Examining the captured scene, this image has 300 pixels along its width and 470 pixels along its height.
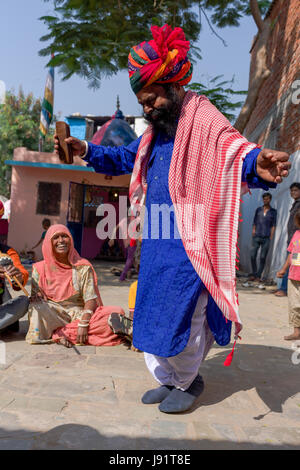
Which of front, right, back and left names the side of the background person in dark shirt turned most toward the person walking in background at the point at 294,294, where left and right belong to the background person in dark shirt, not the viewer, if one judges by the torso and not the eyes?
front

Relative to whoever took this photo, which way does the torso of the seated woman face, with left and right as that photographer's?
facing the viewer

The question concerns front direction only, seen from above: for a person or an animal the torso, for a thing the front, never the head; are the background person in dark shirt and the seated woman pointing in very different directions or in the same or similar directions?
same or similar directions

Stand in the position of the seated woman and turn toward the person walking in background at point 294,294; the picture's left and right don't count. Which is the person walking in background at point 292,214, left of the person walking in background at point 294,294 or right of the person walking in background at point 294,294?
left

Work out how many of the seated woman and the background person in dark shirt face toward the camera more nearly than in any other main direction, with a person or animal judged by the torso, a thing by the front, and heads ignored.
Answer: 2

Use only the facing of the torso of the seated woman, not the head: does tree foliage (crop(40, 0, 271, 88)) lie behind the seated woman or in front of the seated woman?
behind

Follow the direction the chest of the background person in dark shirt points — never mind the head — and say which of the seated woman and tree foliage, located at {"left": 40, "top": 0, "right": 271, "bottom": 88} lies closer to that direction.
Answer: the seated woman

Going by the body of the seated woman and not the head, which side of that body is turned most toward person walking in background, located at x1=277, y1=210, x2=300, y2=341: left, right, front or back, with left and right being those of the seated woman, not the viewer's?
left

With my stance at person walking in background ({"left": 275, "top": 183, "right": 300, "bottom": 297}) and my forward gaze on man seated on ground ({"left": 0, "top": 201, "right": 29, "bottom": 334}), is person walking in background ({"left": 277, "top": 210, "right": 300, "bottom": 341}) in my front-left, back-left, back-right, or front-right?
front-left
